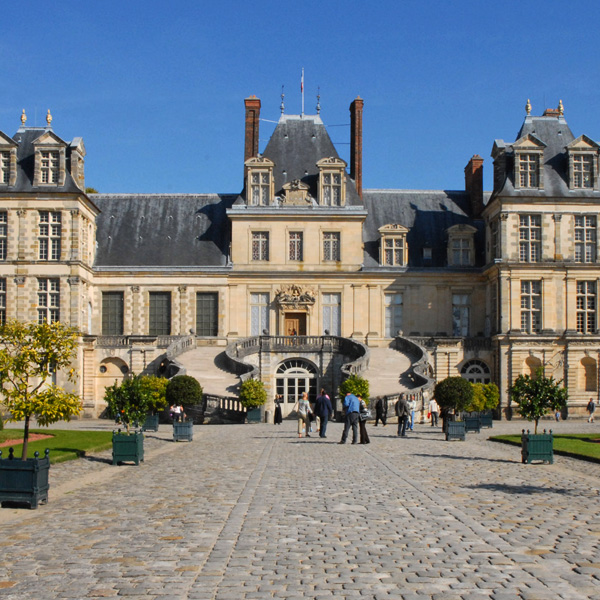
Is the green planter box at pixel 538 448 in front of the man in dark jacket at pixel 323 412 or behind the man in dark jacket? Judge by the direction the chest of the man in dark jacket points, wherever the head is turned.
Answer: behind

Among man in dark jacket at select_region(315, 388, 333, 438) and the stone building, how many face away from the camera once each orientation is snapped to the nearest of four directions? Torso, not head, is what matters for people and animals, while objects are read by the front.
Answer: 1

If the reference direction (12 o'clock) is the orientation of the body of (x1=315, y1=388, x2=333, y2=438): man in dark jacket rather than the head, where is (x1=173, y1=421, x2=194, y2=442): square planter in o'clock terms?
The square planter is roughly at 9 o'clock from the man in dark jacket.

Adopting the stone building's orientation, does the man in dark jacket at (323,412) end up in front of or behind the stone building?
in front

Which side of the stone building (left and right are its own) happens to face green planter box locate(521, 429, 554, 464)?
front

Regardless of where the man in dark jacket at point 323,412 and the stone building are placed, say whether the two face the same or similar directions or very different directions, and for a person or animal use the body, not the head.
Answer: very different directions

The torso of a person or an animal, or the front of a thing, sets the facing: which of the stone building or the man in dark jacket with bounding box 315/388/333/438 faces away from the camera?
the man in dark jacket

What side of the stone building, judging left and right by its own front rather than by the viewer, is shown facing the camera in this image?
front

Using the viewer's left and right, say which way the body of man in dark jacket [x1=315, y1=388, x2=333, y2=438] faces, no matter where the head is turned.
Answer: facing away from the viewer

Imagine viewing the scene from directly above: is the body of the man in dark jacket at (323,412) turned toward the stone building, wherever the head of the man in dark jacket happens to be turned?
yes

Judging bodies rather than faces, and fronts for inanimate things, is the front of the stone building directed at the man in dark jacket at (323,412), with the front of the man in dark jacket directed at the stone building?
yes

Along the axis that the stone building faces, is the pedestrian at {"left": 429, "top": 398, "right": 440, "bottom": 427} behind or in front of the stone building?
in front

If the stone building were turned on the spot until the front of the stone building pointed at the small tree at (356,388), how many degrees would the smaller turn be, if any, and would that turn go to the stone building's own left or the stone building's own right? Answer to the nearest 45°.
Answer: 0° — it already faces it

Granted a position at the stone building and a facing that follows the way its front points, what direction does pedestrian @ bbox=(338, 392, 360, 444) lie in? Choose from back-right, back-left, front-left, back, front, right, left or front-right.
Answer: front

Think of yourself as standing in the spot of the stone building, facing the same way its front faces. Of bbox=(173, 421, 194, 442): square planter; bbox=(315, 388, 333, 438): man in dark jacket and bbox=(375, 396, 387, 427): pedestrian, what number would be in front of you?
3
